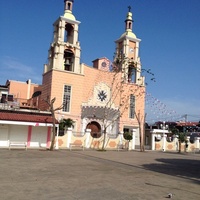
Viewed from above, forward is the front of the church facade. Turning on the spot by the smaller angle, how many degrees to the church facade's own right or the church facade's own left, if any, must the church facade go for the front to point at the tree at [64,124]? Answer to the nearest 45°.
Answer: approximately 90° to the church facade's own right

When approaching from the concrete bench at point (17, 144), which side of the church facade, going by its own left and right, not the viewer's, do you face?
right

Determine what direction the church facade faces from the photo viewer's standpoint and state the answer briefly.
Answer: facing the viewer and to the right of the viewer

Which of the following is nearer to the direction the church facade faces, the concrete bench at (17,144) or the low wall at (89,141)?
the low wall
